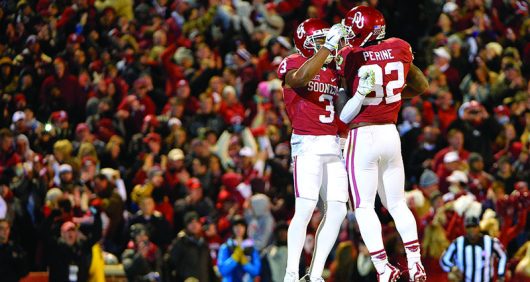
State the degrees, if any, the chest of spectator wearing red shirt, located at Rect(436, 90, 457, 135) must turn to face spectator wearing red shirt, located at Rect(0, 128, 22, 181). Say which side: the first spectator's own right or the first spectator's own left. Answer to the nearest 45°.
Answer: approximately 90° to the first spectator's own right

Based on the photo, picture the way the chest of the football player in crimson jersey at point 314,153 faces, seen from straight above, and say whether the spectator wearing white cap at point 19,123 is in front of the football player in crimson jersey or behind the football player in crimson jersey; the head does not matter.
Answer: behind

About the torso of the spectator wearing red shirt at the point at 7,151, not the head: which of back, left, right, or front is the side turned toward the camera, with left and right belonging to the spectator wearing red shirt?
front

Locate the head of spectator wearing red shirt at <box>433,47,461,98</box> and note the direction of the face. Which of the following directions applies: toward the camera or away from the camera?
toward the camera

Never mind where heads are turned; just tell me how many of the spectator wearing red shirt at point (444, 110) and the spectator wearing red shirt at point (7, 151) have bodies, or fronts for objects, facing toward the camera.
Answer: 2

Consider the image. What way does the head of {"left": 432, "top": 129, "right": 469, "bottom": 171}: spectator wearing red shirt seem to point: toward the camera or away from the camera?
toward the camera

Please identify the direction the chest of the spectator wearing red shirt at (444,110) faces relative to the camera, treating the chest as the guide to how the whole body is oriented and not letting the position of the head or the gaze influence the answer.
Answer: toward the camera
